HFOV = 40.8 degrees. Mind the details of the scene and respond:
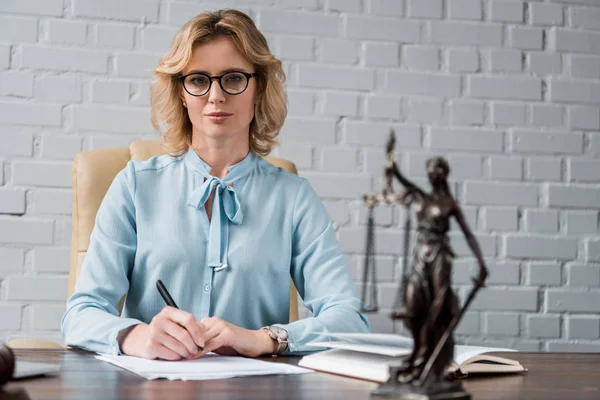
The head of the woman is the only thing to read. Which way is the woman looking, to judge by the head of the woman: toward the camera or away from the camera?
toward the camera

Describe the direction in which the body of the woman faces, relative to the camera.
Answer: toward the camera

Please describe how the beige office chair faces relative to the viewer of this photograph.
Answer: facing the viewer

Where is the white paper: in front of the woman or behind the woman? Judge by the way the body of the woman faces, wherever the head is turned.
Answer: in front

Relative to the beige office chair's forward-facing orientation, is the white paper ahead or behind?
ahead
